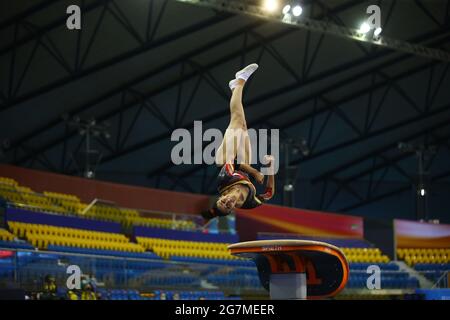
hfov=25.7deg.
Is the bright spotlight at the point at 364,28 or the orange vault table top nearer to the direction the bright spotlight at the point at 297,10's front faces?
the orange vault table top

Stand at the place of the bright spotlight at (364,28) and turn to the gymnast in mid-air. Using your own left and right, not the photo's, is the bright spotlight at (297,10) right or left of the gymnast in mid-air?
right

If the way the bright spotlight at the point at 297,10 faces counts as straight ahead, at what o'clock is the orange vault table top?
The orange vault table top is roughly at 12 o'clock from the bright spotlight.

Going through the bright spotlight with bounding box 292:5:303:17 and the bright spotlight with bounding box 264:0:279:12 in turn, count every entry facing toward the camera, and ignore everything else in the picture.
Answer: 2

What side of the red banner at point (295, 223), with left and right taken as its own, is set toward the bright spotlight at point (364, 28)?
front

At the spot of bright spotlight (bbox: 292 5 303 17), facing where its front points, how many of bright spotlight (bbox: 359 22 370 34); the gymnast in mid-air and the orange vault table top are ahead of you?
2

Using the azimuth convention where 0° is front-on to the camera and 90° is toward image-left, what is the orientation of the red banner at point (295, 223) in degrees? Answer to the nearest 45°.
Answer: approximately 0°

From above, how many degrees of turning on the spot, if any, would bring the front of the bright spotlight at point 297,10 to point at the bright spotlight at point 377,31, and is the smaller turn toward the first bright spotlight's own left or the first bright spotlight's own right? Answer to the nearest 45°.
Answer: approximately 135° to the first bright spotlight's own left

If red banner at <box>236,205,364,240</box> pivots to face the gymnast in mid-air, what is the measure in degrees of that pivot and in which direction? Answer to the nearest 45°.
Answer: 0° — it already faces them

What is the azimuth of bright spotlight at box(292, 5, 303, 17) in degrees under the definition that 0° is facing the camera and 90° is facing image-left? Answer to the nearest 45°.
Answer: approximately 0°

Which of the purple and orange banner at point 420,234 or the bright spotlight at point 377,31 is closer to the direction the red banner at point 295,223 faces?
the bright spotlight

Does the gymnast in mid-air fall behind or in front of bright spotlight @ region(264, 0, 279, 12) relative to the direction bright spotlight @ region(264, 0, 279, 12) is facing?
in front

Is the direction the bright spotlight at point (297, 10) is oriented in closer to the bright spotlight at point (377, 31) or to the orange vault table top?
the orange vault table top

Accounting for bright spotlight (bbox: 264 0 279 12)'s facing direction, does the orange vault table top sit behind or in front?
in front

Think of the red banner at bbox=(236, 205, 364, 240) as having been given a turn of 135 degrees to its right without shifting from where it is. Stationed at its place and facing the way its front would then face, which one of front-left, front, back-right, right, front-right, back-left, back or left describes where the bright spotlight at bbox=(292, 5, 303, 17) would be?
back-left

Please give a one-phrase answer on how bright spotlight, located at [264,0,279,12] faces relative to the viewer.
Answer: facing the viewer
